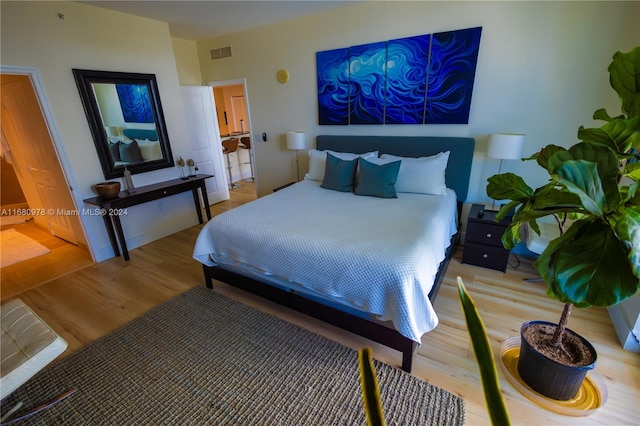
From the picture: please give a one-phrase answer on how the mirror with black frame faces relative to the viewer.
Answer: facing the viewer and to the right of the viewer

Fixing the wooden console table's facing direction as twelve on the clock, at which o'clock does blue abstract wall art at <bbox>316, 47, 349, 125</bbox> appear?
The blue abstract wall art is roughly at 11 o'clock from the wooden console table.

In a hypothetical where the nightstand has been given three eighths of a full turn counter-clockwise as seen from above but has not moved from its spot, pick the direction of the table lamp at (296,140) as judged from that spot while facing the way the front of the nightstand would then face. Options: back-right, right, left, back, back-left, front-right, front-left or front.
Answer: back-left

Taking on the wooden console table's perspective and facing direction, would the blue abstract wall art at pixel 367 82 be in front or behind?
in front

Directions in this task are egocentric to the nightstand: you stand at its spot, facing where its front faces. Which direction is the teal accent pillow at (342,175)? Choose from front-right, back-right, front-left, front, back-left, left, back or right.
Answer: right

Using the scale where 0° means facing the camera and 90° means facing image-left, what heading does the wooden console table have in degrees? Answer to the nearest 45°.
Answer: approximately 315°

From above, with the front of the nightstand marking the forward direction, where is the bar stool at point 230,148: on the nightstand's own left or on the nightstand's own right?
on the nightstand's own right

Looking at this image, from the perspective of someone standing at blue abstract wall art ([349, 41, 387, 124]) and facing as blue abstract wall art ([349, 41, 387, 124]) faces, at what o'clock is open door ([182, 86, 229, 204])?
The open door is roughly at 2 o'clock from the blue abstract wall art.

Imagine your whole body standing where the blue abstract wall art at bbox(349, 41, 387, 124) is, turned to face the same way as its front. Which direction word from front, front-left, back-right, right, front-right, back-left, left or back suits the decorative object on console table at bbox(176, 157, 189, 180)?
front-right

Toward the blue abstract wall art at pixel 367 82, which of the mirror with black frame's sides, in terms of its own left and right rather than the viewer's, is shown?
front

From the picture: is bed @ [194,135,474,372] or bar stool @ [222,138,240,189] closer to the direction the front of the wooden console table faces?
the bed

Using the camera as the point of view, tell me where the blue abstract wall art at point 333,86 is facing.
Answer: facing the viewer and to the left of the viewer
